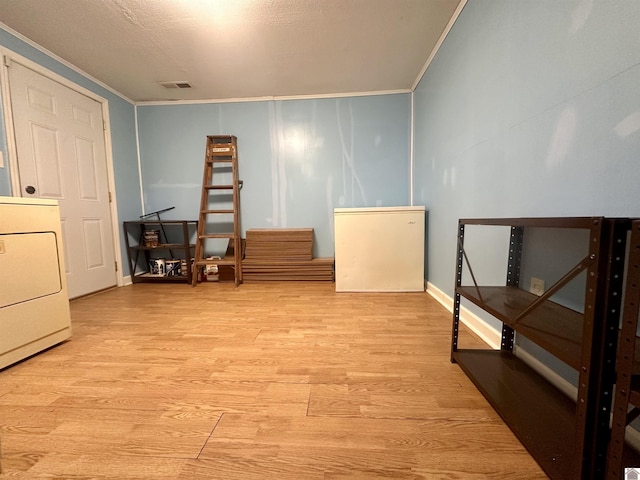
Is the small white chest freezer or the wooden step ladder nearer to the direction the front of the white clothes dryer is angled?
the small white chest freezer

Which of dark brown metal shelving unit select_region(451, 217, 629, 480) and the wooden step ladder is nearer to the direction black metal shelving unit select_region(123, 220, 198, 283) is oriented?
the dark brown metal shelving unit

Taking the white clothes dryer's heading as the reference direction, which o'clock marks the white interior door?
The white interior door is roughly at 8 o'clock from the white clothes dryer.

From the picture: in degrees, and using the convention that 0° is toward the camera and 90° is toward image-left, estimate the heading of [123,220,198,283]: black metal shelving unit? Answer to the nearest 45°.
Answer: approximately 0°

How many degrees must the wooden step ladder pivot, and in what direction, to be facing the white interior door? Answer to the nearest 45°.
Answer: approximately 90° to its right

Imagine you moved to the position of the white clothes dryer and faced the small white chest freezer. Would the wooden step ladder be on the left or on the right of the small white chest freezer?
left

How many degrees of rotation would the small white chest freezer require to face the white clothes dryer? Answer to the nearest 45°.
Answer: approximately 45° to its right

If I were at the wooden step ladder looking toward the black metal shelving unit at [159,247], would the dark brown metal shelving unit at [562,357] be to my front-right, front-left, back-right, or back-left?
back-left

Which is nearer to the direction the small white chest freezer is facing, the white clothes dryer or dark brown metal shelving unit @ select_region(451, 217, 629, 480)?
the dark brown metal shelving unit

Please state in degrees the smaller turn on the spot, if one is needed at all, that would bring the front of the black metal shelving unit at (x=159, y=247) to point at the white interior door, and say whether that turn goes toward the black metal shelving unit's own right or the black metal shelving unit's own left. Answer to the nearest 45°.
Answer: approximately 45° to the black metal shelving unit's own right
